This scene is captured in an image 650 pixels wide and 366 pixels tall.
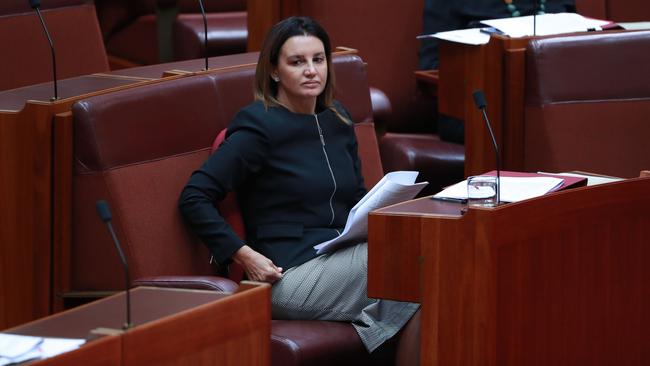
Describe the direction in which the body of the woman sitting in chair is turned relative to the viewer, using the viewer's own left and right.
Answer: facing the viewer and to the right of the viewer

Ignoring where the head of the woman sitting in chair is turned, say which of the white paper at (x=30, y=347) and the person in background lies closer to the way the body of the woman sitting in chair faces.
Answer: the white paper

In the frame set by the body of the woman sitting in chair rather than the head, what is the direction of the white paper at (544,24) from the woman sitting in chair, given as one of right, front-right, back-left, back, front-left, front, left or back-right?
left

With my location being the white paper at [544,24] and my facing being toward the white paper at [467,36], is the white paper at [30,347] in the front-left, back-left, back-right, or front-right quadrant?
front-left

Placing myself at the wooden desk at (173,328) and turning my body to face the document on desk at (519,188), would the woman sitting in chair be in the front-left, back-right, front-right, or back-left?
front-left

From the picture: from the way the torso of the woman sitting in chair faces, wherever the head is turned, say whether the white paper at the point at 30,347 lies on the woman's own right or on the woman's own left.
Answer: on the woman's own right
